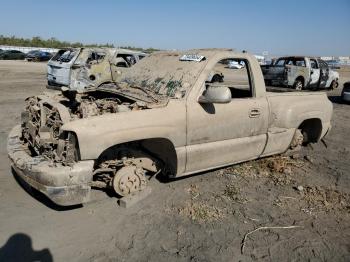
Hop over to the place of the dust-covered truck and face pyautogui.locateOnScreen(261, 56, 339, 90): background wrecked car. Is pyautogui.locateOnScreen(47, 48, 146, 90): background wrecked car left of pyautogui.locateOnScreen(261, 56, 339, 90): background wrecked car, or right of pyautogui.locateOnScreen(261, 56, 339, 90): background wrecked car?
left

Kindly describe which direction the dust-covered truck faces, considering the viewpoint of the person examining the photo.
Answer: facing the viewer and to the left of the viewer

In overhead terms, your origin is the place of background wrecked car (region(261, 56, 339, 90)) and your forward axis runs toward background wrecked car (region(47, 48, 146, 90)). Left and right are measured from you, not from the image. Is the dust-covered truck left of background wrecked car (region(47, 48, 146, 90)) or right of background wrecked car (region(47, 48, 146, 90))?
left

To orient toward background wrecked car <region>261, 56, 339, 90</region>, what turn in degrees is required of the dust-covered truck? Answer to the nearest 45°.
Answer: approximately 180°
